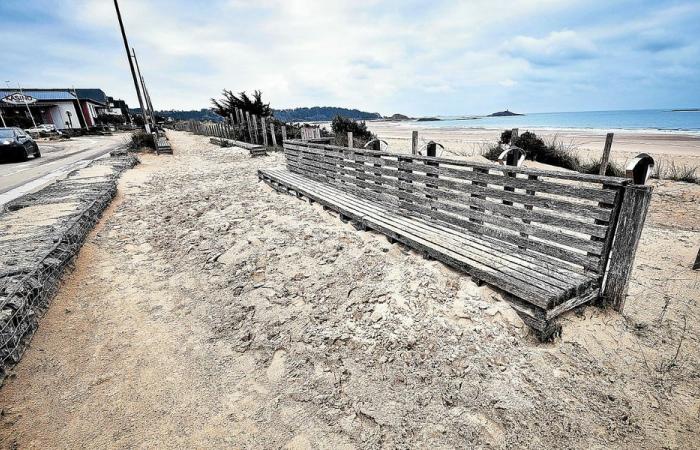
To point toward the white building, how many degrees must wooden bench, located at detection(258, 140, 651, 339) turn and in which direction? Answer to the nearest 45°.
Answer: approximately 90° to its right

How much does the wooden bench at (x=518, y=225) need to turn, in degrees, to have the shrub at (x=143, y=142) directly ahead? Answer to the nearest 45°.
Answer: approximately 90° to its right

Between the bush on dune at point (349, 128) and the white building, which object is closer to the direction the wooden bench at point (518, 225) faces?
the white building

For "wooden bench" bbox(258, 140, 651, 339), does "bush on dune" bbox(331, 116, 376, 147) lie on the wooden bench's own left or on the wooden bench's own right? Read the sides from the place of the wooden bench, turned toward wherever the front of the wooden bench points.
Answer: on the wooden bench's own right

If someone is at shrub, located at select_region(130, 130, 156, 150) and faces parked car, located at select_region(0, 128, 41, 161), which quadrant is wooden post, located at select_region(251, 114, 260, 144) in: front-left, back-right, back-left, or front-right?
back-left

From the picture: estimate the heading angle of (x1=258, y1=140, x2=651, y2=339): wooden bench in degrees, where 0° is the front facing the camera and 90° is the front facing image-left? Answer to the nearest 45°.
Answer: approximately 45°

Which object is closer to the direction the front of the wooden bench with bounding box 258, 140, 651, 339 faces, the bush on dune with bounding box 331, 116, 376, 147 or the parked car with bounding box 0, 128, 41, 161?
the parked car

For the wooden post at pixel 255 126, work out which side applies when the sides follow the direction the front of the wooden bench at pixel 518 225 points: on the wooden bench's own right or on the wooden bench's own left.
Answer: on the wooden bench's own right
